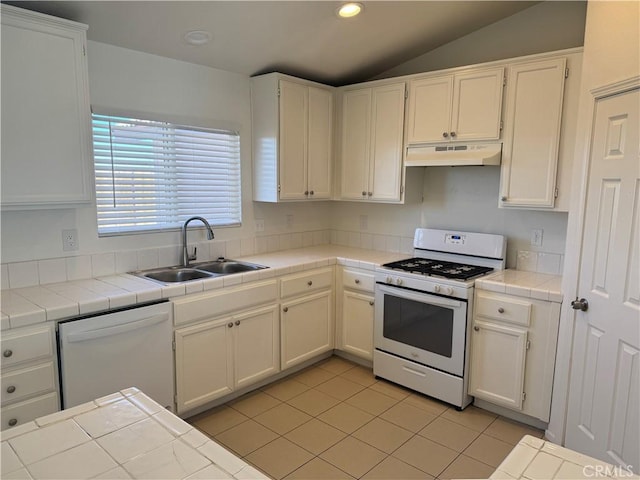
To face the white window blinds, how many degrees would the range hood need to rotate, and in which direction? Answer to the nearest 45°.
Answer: approximately 45° to its right

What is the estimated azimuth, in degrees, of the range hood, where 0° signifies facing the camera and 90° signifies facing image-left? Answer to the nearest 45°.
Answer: approximately 45°

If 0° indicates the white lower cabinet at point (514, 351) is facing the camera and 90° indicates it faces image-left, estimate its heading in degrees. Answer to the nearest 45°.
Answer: approximately 45°

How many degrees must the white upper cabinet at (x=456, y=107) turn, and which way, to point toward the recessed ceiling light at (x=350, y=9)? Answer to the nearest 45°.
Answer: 0° — it already faces it
